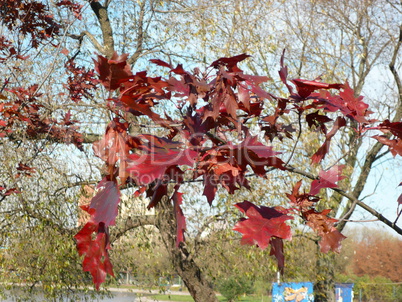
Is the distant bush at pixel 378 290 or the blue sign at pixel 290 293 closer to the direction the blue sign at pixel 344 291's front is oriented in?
the blue sign

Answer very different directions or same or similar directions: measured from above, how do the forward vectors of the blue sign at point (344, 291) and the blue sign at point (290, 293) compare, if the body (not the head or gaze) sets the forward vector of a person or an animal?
same or similar directions

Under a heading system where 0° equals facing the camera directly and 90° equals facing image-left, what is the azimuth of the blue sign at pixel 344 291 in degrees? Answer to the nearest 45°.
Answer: approximately 0°

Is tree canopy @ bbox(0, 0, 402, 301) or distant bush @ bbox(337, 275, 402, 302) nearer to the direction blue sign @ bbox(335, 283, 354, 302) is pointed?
the tree canopy

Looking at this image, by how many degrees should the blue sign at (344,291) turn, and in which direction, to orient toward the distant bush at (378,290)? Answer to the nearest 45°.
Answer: approximately 180°

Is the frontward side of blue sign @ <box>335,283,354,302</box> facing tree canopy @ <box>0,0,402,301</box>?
yes

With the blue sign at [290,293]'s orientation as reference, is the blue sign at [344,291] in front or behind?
behind

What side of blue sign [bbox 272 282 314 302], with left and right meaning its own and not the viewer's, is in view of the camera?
front

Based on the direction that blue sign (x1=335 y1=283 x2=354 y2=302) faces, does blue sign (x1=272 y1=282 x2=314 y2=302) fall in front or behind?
in front

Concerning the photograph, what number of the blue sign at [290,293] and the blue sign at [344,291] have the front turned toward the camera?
2
